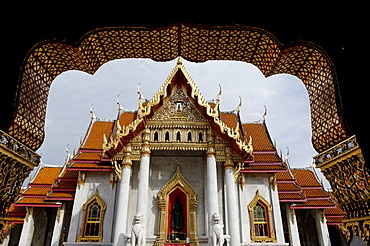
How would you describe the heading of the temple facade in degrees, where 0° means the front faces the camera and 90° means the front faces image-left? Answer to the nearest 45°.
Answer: approximately 0°
